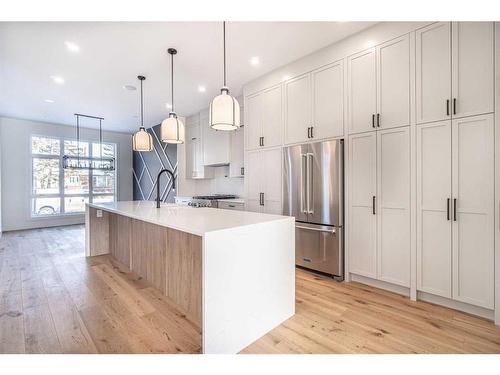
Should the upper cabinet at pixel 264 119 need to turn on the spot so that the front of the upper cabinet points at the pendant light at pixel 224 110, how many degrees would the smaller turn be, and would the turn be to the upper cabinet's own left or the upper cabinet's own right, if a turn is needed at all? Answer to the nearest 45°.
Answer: approximately 45° to the upper cabinet's own left

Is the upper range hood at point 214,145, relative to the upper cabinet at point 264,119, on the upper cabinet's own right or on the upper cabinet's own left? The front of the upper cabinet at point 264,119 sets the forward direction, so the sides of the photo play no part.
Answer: on the upper cabinet's own right

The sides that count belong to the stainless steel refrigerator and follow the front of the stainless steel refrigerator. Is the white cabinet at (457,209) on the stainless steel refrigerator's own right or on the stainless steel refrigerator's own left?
on the stainless steel refrigerator's own left

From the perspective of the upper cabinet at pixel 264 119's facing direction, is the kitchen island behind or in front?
in front

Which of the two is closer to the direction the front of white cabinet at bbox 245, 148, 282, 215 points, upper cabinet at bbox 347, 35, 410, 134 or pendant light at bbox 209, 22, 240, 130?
the pendant light

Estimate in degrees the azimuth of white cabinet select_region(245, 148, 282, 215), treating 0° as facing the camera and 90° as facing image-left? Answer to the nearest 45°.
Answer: approximately 45°

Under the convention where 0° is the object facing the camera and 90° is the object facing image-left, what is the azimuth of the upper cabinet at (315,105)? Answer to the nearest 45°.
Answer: approximately 45°

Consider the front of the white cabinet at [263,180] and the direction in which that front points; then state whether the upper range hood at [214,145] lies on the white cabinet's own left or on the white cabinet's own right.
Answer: on the white cabinet's own right
